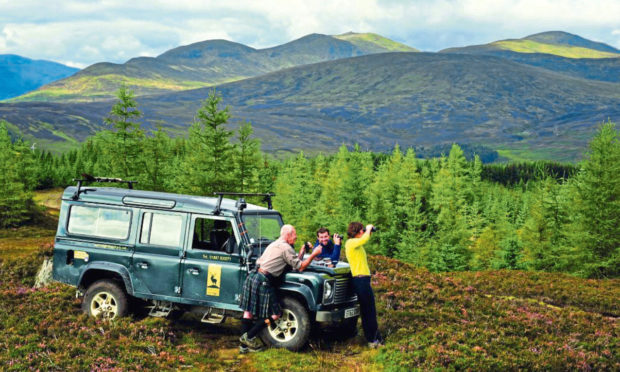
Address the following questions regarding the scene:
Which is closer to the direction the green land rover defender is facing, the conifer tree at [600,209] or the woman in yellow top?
the woman in yellow top

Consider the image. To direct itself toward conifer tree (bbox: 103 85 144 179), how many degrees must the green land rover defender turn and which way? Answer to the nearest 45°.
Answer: approximately 135° to its left

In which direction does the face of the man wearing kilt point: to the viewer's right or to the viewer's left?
to the viewer's right

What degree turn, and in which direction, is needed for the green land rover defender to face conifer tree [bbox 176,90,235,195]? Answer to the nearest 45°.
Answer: approximately 135° to its left

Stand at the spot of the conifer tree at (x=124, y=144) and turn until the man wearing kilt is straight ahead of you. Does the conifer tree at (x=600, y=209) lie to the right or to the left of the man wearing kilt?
left

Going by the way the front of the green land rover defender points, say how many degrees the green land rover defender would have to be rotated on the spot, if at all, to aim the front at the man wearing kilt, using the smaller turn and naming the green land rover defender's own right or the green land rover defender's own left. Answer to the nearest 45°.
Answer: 0° — it already faces them
